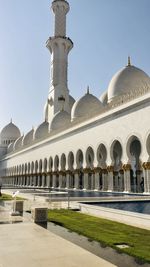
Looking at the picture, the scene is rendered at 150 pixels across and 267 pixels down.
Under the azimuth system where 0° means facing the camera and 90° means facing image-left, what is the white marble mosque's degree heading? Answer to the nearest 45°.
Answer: approximately 45°
